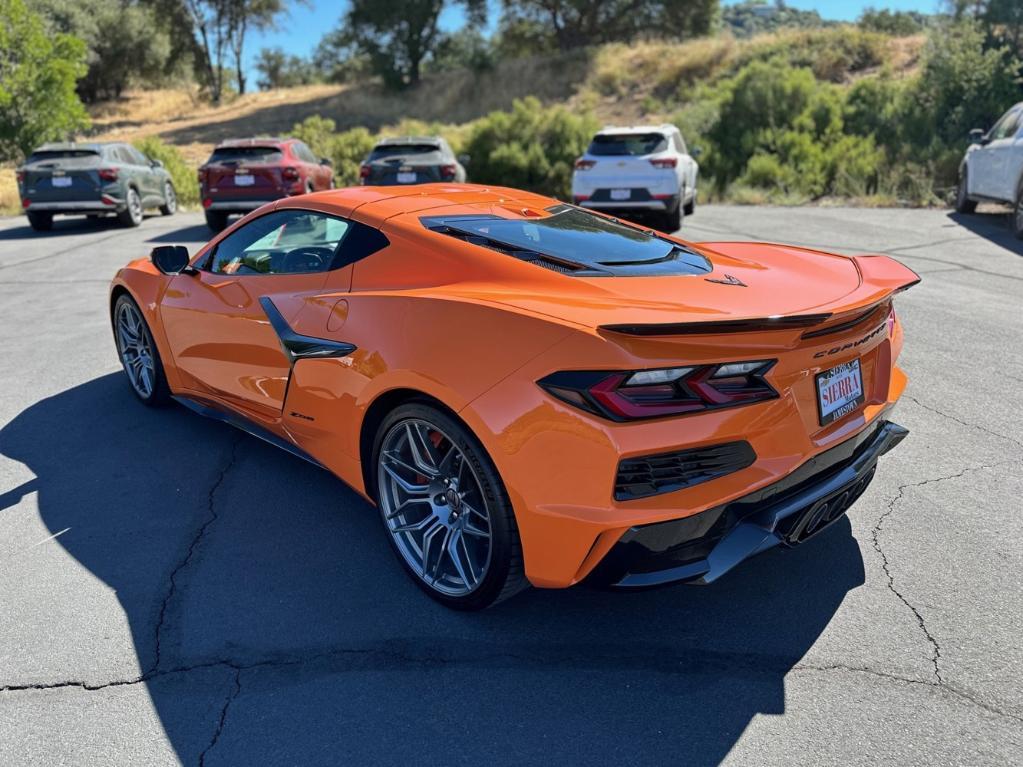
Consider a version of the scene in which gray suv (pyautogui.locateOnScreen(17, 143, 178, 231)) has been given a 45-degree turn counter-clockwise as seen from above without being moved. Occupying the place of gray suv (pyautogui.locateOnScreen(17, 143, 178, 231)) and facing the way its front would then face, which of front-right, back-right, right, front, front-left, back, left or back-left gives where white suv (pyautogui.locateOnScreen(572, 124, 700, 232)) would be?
back-right

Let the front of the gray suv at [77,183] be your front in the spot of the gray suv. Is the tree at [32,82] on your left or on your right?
on your left

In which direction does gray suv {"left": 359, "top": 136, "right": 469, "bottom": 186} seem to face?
away from the camera

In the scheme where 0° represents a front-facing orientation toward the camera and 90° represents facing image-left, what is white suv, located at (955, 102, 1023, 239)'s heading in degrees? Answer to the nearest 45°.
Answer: approximately 135°

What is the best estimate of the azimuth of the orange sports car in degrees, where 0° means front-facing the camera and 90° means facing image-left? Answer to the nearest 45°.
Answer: approximately 135°

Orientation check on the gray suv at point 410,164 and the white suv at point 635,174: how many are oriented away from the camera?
2

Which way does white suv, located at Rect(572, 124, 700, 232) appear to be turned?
away from the camera

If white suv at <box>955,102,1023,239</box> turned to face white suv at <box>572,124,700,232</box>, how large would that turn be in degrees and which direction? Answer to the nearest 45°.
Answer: approximately 45° to its left

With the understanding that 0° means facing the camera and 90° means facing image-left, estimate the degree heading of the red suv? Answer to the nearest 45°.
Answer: approximately 225°

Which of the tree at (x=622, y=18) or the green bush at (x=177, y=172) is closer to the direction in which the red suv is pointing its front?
the tree
